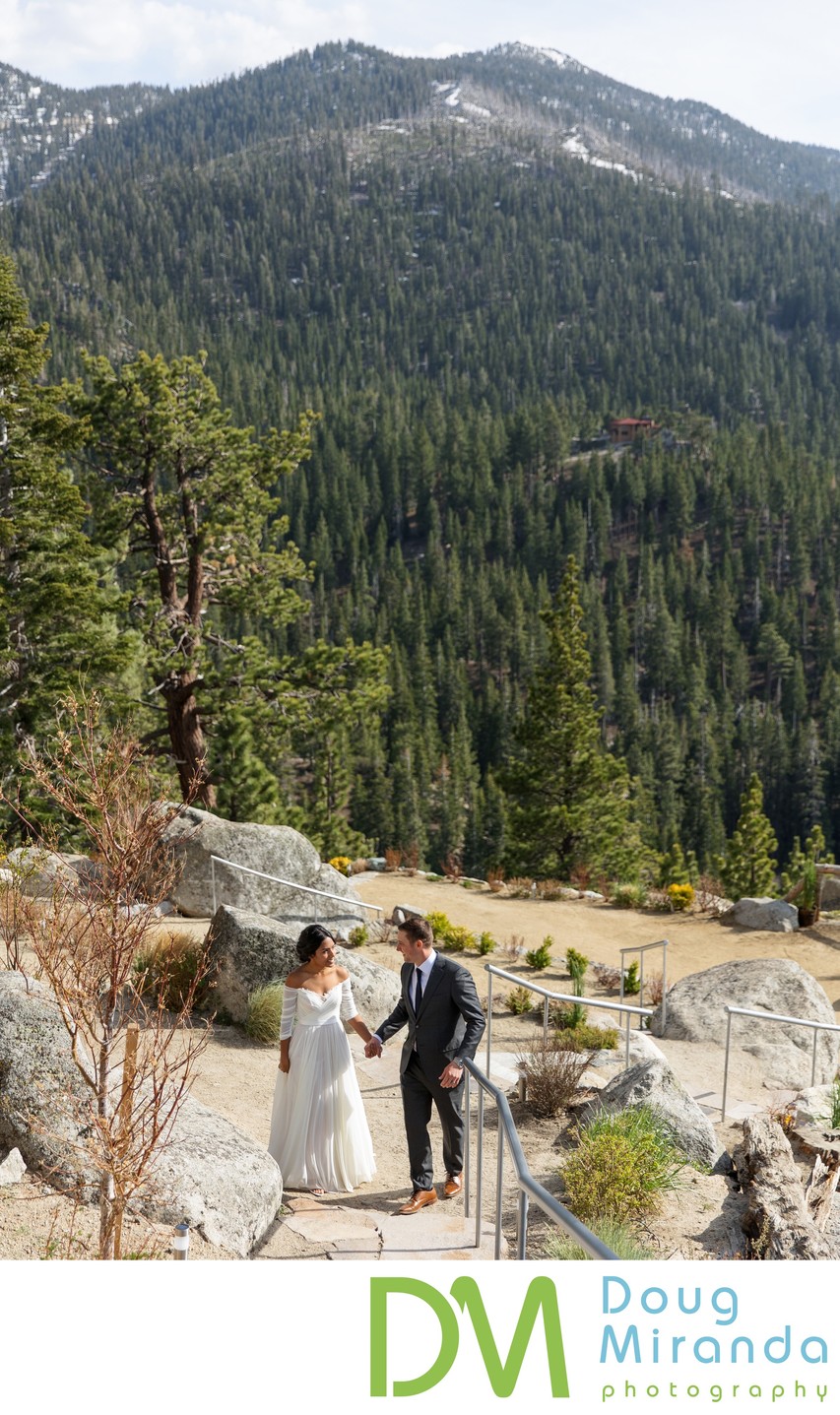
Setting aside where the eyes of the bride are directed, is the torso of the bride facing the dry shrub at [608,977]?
no

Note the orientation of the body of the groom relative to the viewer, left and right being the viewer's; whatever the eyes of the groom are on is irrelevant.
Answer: facing the viewer and to the left of the viewer

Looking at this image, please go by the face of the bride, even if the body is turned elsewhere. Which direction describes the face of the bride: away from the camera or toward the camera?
toward the camera

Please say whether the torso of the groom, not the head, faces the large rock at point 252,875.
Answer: no

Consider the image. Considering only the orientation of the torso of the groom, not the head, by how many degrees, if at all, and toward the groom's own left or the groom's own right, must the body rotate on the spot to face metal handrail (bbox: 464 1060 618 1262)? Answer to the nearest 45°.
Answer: approximately 45° to the groom's own left

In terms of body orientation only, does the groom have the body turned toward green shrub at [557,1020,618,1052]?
no

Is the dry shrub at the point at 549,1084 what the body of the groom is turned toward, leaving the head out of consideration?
no

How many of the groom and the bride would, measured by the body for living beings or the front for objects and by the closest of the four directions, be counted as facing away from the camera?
0

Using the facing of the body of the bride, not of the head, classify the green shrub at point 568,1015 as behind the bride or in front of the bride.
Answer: behind

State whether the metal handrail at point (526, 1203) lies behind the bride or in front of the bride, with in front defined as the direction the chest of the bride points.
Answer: in front

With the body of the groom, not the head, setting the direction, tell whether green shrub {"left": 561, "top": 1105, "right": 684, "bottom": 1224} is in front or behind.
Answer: behind

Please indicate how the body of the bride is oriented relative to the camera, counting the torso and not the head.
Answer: toward the camera
